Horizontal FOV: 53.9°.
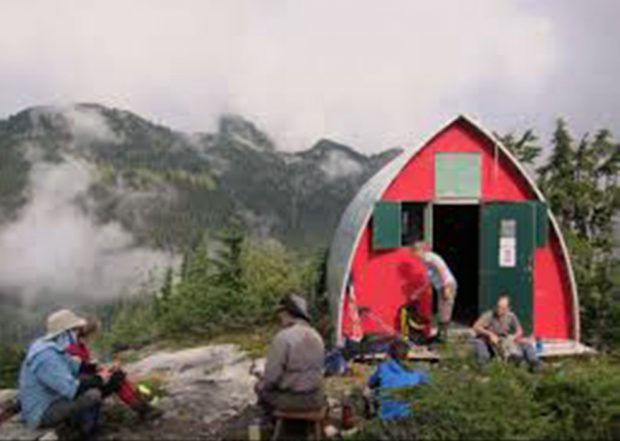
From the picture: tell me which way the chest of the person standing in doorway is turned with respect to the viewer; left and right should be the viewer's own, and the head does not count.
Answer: facing to the left of the viewer

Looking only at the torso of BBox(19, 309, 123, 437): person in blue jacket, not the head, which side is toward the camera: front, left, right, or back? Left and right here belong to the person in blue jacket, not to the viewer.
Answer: right

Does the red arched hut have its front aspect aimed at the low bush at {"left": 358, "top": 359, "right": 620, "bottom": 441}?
yes

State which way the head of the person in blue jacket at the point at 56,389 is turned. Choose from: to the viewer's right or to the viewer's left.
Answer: to the viewer's right

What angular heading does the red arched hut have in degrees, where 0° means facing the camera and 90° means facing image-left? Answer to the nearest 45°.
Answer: approximately 0°

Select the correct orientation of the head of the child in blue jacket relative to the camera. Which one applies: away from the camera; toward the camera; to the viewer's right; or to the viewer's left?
away from the camera

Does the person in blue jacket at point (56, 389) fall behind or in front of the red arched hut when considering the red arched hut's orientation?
in front

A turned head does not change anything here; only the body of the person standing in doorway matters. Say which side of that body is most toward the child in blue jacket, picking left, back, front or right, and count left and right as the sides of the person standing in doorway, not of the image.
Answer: left

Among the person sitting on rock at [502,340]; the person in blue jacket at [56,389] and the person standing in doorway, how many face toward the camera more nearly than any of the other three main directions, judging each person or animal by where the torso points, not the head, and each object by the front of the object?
1

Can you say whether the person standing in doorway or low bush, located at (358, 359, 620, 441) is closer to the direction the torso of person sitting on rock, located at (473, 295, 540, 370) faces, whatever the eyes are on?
the low bush

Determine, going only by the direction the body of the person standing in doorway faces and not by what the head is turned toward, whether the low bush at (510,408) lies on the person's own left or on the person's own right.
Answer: on the person's own left
